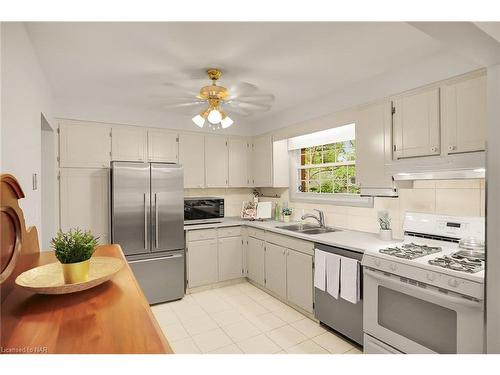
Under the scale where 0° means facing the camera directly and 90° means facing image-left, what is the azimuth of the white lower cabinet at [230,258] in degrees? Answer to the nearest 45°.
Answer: approximately 315°

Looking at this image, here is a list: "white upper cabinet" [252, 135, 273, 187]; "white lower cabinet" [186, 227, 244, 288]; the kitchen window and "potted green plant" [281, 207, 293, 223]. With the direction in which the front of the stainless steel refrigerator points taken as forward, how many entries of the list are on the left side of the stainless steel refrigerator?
4

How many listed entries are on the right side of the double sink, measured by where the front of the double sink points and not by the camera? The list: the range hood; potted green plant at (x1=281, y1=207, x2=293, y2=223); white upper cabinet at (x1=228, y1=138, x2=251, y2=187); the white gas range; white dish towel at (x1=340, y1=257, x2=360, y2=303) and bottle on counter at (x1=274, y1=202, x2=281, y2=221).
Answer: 3

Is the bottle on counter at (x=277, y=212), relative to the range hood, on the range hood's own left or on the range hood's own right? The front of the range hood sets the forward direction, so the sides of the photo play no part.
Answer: on the range hood's own right

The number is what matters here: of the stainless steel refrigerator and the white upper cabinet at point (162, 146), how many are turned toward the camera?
2

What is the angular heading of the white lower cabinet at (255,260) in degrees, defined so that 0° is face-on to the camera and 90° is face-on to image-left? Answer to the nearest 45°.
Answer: approximately 45°

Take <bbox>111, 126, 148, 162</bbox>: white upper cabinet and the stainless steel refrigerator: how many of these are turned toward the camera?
2
